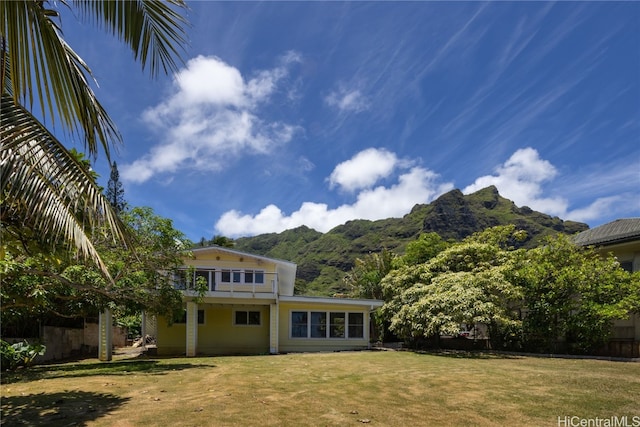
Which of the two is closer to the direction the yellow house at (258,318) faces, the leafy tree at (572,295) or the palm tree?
the palm tree

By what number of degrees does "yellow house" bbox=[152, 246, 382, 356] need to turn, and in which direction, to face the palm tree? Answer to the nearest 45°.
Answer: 0° — it already faces it

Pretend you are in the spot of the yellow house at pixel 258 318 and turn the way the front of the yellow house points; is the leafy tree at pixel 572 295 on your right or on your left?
on your left

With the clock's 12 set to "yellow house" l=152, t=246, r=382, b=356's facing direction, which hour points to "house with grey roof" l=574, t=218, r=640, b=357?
"house with grey roof" l=574, t=218, r=640, b=357 is roughly at 10 o'clock from "yellow house" l=152, t=246, r=382, b=356.

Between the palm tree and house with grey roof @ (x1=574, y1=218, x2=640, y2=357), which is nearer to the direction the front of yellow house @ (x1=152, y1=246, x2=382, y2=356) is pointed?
the palm tree

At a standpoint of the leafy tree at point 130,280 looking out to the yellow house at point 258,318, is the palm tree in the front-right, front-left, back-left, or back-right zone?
back-right
